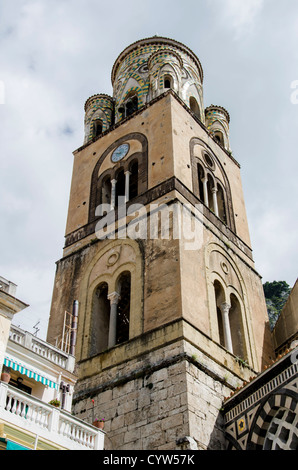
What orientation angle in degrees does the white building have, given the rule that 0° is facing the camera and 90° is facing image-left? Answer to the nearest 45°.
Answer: approximately 315°
